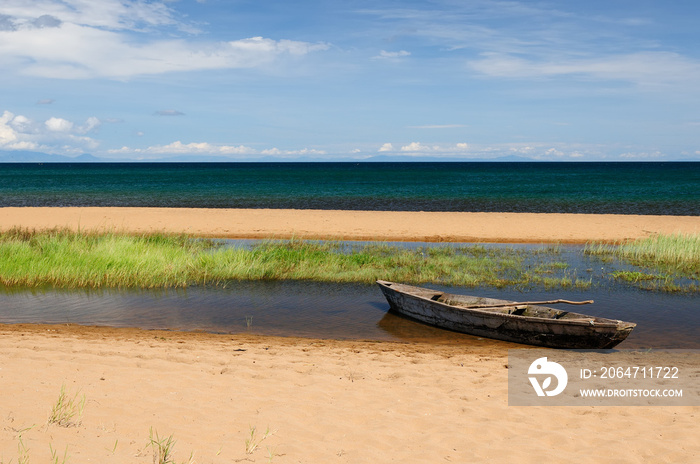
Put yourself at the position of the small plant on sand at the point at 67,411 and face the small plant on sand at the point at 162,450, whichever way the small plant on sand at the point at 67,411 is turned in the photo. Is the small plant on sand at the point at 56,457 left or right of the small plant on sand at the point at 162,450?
right

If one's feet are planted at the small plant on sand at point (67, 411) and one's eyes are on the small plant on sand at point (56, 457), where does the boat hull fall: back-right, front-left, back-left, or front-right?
back-left

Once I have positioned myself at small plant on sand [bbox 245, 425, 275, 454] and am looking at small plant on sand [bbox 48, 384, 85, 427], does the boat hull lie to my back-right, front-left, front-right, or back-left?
back-right
